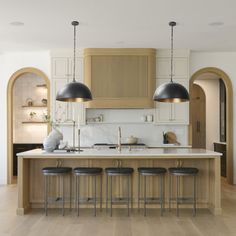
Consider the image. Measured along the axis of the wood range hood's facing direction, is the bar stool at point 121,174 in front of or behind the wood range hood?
in front

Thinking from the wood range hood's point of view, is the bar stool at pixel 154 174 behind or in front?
in front

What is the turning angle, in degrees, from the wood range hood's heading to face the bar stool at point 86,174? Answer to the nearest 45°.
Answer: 0° — it already faces it

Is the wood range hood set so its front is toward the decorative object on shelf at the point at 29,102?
no

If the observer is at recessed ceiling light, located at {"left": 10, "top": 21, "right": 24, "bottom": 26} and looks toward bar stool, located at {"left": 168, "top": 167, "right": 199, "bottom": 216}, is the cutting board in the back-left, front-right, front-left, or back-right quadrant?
front-left

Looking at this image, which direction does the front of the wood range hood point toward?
toward the camera

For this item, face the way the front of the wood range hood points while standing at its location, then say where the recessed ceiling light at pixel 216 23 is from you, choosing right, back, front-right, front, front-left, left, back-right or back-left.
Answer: front-left
